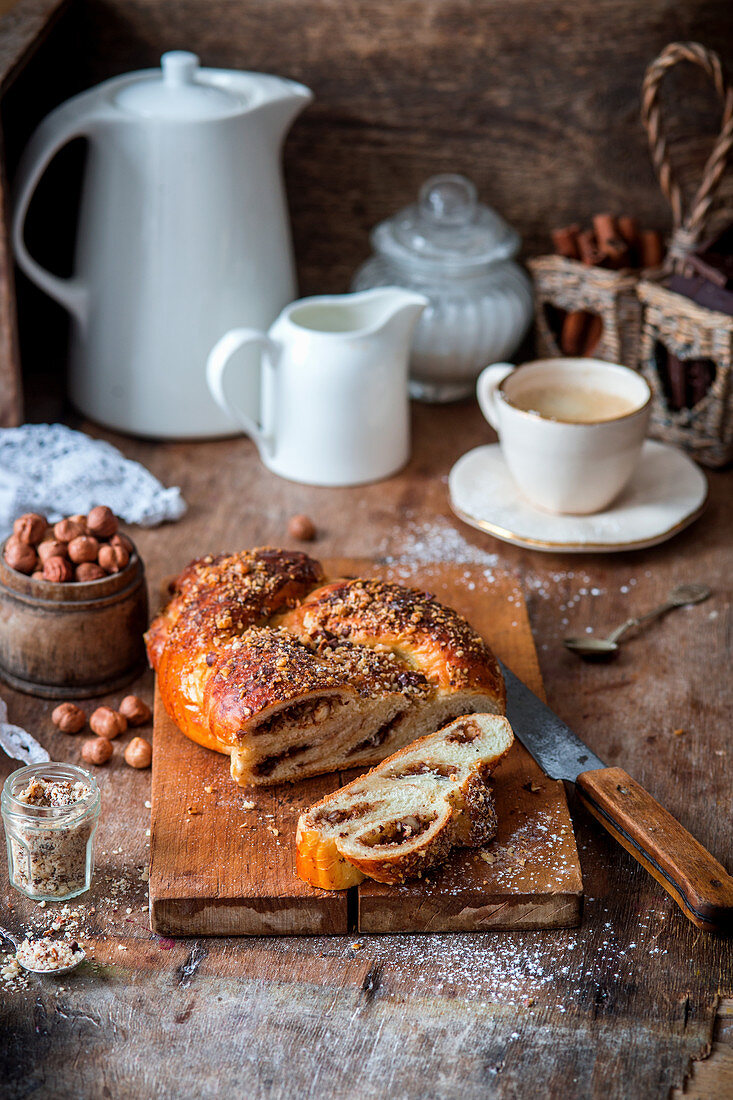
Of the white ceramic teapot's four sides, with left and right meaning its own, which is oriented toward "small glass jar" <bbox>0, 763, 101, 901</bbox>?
right

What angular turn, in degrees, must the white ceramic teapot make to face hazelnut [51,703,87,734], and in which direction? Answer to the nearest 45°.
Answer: approximately 90° to its right

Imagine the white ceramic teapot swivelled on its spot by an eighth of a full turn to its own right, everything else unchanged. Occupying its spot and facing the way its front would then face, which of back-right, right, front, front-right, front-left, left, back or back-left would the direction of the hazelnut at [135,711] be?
front-right

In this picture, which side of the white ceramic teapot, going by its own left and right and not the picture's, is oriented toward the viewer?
right

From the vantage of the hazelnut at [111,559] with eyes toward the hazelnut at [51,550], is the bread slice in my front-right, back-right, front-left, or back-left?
back-left
